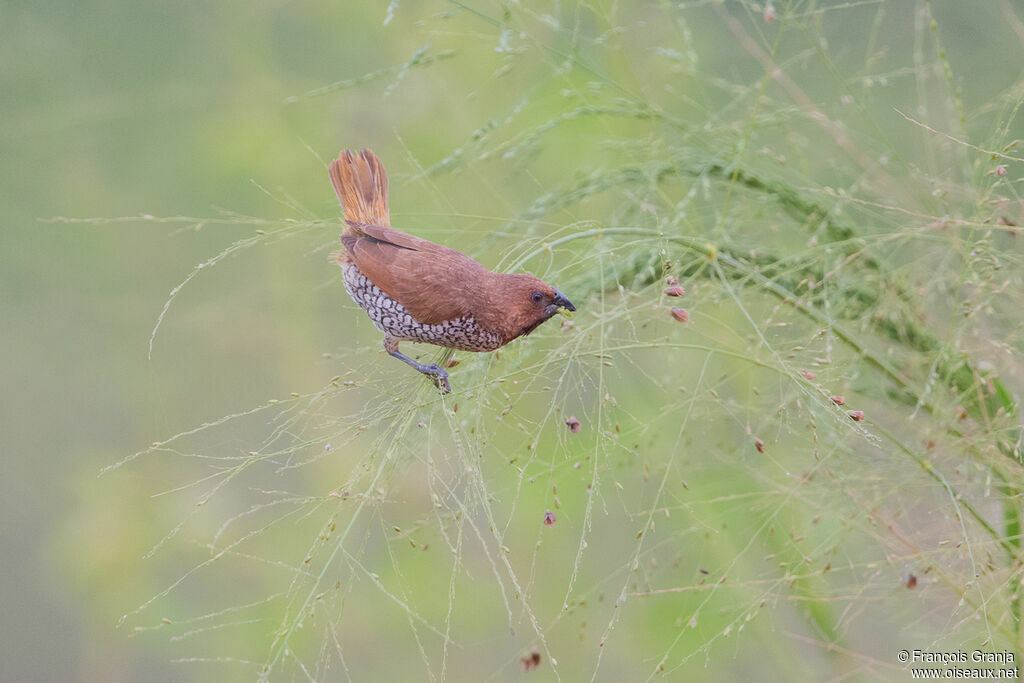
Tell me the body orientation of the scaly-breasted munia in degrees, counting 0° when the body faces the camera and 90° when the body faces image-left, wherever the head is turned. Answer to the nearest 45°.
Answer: approximately 270°
